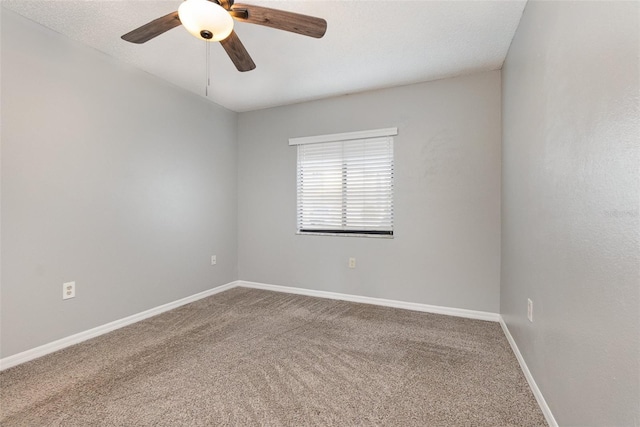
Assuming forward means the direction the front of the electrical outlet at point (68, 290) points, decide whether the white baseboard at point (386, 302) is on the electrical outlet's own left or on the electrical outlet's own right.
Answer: on the electrical outlet's own left

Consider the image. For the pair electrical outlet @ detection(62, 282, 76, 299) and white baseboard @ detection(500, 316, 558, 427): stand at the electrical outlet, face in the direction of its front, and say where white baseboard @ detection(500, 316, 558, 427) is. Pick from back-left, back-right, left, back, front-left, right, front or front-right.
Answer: front-left
